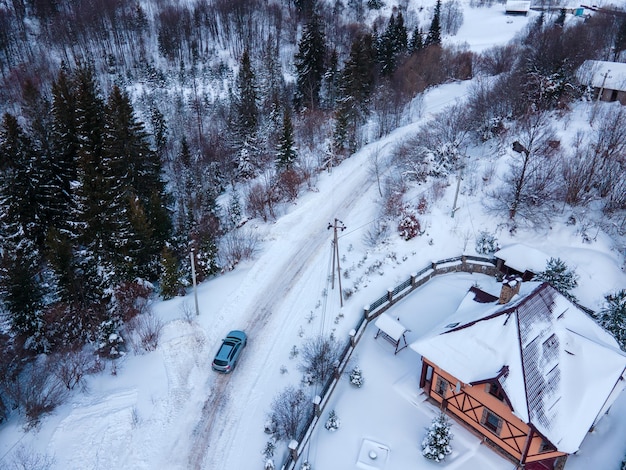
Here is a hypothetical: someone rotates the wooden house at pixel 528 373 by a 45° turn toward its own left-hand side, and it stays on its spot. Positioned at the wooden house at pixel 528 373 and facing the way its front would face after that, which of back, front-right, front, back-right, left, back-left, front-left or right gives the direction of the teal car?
right

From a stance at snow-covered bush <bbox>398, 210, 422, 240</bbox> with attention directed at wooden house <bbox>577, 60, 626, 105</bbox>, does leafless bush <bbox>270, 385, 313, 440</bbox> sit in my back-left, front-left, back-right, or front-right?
back-right

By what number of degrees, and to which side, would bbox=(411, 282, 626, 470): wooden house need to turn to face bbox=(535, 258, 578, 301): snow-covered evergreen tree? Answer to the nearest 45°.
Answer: approximately 135° to its right

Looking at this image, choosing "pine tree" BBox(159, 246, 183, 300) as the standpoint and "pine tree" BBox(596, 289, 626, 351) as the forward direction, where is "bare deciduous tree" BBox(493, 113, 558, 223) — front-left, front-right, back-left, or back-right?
front-left

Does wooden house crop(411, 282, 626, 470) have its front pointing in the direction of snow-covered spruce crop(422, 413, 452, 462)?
yes

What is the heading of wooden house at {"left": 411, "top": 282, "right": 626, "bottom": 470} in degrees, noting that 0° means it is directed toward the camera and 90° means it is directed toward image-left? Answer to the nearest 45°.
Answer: approximately 45°

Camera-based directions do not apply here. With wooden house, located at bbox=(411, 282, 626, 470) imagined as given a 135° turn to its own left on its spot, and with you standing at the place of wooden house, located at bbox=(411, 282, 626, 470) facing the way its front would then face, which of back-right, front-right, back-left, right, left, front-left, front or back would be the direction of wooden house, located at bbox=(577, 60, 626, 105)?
left

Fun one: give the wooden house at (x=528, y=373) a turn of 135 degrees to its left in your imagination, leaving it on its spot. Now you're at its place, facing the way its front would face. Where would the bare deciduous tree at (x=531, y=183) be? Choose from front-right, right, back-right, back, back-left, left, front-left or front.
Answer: left

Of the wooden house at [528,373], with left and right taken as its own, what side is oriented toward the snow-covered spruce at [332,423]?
front

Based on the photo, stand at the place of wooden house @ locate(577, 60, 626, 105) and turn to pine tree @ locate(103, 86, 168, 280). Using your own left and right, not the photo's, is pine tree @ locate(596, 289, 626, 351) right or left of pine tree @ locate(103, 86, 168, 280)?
left

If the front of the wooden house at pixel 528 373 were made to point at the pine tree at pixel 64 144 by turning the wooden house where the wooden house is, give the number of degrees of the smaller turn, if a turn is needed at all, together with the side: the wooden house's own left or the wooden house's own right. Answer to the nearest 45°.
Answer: approximately 45° to the wooden house's own right

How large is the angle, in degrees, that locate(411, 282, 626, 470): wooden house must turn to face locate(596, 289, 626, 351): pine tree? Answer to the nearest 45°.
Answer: approximately 180°
